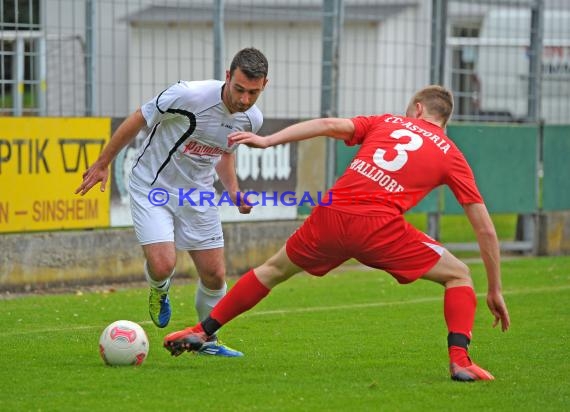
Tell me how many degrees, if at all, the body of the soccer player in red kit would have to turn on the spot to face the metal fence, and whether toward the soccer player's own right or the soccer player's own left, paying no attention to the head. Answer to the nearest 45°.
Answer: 0° — they already face it

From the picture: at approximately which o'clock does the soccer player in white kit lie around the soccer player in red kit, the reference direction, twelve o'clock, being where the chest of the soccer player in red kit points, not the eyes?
The soccer player in white kit is roughly at 10 o'clock from the soccer player in red kit.

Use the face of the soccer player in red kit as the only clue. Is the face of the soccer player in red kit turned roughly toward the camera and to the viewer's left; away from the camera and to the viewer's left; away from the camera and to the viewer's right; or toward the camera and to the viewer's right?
away from the camera and to the viewer's left

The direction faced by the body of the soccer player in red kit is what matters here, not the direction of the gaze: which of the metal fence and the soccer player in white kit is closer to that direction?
the metal fence

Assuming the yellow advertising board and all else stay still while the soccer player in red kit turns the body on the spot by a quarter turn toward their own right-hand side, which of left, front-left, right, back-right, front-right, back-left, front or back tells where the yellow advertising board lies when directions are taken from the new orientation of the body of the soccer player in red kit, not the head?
back-left

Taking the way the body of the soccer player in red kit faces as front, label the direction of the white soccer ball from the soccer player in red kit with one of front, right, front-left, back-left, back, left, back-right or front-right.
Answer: left

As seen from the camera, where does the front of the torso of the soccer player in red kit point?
away from the camera
